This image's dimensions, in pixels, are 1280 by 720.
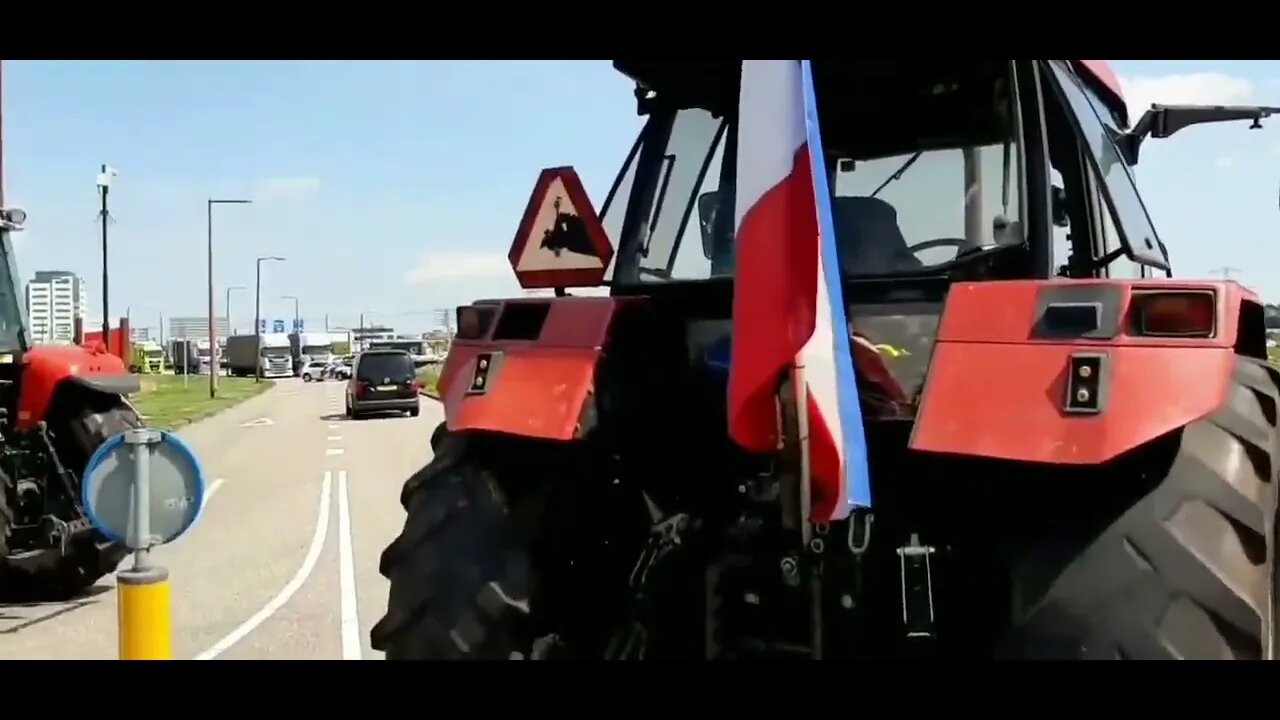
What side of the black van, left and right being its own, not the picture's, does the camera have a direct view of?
back

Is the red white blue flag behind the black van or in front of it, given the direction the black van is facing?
behind

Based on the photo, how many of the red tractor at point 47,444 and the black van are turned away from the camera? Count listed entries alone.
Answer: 2

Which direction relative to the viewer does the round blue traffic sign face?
away from the camera

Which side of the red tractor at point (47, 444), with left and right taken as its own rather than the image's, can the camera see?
back

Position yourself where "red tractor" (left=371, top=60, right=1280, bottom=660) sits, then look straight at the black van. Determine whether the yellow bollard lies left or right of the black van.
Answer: left

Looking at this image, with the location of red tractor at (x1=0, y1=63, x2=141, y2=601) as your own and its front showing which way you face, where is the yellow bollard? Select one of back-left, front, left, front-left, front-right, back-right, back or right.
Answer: back

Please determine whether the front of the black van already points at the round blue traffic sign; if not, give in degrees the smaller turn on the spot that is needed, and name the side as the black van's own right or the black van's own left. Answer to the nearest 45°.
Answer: approximately 180°
